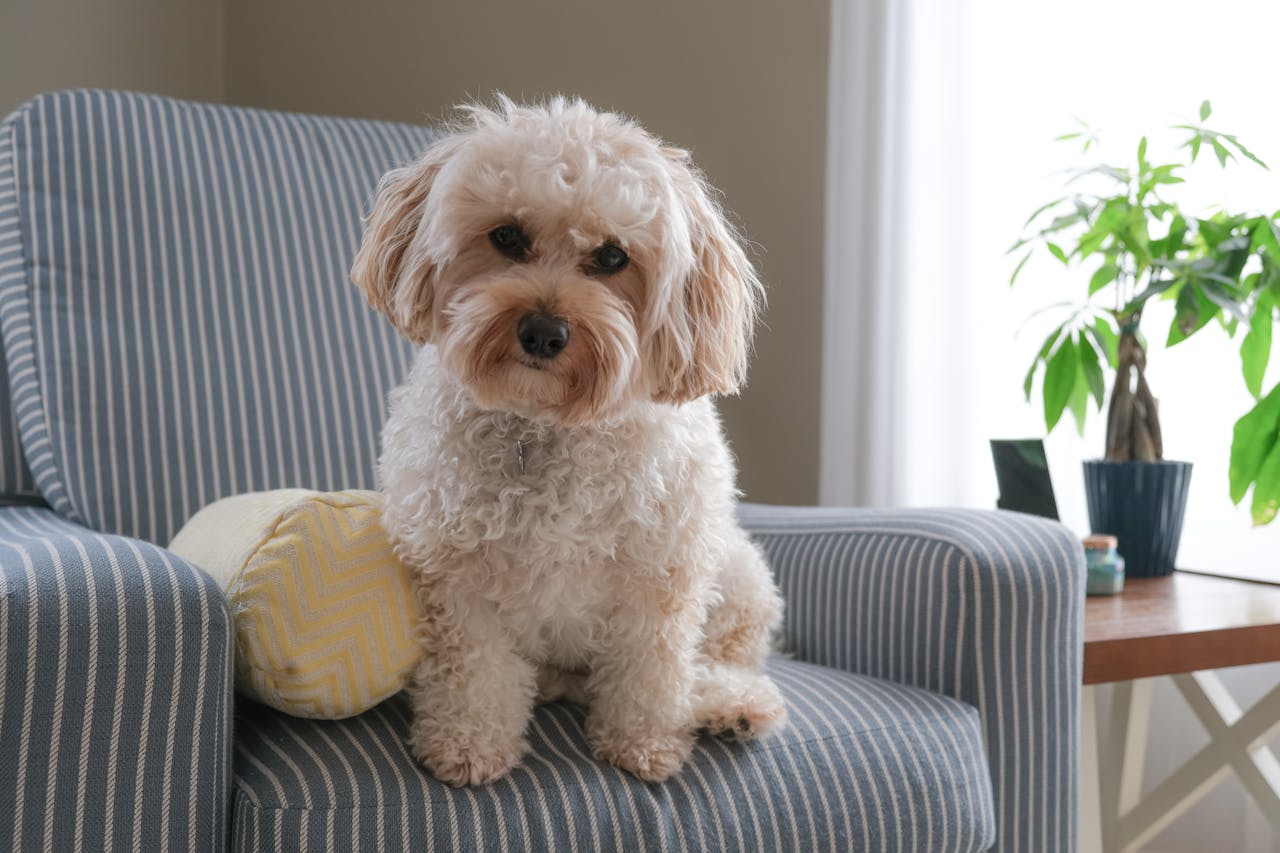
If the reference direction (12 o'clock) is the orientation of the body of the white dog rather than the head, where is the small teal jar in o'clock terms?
The small teal jar is roughly at 8 o'clock from the white dog.

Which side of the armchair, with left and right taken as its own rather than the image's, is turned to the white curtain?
left

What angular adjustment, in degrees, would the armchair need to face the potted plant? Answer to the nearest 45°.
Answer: approximately 45° to its left

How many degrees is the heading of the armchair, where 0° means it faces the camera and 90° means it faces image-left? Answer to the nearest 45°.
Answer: approximately 315°

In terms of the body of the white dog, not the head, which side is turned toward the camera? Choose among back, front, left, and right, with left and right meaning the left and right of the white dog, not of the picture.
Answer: front

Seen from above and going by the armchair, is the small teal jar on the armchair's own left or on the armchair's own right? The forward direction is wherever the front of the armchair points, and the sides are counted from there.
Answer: on the armchair's own left
